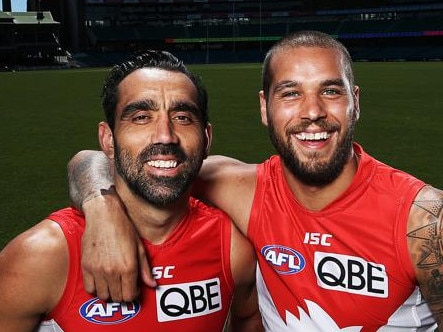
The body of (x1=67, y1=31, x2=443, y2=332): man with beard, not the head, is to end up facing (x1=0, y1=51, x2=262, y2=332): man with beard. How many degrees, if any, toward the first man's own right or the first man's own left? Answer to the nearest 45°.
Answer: approximately 90° to the first man's own right

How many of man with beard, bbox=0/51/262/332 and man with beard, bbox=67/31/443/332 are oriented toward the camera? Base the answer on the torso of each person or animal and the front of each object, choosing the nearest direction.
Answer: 2

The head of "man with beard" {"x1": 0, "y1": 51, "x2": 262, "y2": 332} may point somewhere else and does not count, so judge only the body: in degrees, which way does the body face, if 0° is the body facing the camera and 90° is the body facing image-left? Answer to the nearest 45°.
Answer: approximately 0°

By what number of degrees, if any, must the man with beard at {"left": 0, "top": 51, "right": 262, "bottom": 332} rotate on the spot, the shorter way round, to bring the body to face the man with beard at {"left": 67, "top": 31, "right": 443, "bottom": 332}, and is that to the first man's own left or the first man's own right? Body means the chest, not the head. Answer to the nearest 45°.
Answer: approximately 90° to the first man's own left

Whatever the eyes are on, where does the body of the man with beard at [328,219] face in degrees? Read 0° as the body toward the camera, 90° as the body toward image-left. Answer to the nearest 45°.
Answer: approximately 0°
